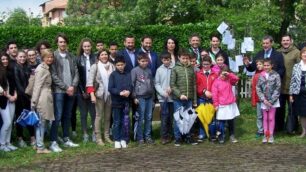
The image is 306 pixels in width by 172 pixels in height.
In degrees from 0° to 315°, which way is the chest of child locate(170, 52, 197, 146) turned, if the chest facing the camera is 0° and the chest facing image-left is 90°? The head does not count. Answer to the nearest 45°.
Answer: approximately 0°

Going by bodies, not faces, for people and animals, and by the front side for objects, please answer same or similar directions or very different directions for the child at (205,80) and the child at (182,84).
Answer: same or similar directions

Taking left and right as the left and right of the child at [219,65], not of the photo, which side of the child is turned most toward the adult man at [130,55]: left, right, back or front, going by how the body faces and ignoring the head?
right

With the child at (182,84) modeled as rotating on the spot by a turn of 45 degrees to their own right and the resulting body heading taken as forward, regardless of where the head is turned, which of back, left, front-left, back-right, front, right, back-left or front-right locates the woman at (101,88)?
front-right

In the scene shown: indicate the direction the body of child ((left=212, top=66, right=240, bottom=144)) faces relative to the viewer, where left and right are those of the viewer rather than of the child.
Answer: facing the viewer

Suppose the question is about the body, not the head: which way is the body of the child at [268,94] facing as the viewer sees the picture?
toward the camera

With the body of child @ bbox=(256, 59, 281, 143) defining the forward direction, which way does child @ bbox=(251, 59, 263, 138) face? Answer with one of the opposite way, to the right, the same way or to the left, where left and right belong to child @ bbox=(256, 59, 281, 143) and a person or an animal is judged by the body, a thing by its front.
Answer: the same way

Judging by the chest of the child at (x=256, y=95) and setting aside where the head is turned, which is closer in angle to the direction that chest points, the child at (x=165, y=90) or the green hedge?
the child

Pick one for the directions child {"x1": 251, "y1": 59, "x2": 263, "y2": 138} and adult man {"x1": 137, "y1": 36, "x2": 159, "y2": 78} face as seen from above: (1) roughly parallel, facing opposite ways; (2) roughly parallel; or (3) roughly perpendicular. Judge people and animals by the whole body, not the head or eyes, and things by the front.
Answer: roughly parallel

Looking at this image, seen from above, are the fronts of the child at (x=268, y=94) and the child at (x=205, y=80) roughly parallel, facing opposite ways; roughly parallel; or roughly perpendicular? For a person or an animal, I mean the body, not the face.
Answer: roughly parallel

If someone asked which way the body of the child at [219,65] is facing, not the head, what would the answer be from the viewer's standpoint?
toward the camera

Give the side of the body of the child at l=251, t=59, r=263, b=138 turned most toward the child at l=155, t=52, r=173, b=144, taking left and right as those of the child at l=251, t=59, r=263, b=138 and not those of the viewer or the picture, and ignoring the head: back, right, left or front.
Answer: right

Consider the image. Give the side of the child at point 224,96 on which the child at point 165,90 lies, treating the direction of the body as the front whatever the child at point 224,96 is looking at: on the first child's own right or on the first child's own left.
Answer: on the first child's own right

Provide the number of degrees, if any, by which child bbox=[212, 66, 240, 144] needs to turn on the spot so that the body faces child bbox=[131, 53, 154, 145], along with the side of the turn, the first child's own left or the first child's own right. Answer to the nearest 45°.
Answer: approximately 90° to the first child's own right

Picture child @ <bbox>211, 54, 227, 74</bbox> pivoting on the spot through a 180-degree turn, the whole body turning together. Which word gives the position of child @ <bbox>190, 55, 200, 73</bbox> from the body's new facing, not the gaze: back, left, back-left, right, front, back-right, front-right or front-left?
left

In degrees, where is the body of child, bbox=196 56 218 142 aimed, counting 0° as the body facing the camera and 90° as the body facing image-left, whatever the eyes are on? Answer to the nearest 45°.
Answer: approximately 0°

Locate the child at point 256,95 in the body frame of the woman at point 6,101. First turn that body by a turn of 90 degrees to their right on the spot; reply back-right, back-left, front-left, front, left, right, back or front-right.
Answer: back-left

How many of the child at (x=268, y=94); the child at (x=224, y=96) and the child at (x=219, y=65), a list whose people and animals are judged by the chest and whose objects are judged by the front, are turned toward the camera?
3
